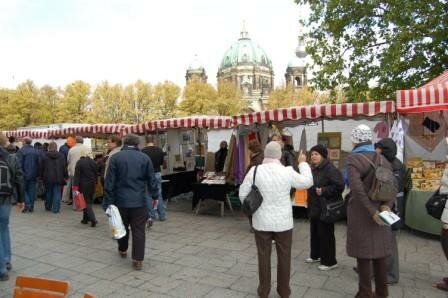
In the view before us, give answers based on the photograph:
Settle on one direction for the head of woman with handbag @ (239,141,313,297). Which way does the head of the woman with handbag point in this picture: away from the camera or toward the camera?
away from the camera

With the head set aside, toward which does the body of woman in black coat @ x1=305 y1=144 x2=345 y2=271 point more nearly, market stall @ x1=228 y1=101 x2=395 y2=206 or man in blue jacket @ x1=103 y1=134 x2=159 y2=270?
the man in blue jacket

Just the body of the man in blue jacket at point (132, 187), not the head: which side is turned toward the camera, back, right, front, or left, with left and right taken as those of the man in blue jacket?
back

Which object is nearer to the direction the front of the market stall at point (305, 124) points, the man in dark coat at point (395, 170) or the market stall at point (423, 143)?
the man in dark coat

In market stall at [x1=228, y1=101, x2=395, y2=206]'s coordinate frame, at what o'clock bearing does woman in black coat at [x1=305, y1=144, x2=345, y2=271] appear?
The woman in black coat is roughly at 12 o'clock from the market stall.

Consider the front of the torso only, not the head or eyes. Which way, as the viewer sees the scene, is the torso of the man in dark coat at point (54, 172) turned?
away from the camera

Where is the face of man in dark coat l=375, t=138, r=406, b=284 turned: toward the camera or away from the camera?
away from the camera

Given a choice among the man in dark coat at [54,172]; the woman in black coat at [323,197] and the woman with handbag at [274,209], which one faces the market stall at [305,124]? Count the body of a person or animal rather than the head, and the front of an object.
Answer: the woman with handbag

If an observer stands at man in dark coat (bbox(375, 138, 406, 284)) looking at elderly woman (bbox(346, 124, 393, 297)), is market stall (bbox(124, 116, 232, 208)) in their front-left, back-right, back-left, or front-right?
back-right

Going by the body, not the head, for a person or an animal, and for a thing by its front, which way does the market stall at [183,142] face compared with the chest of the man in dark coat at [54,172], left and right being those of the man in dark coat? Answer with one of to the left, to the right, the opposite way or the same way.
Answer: the opposite way

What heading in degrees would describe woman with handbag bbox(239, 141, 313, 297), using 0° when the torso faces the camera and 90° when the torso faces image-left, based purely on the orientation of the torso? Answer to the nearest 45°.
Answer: approximately 180°

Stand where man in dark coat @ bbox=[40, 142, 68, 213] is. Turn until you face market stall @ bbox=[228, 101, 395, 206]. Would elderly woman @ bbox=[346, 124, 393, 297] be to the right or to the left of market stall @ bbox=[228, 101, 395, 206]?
right
